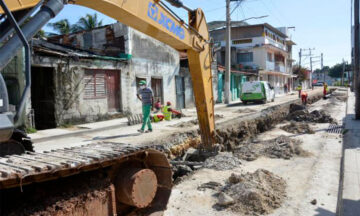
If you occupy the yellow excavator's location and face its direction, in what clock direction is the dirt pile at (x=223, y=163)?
The dirt pile is roughly at 12 o'clock from the yellow excavator.

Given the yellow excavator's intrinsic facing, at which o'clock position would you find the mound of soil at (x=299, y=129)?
The mound of soil is roughly at 12 o'clock from the yellow excavator.

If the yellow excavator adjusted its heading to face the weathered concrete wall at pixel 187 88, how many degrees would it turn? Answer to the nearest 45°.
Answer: approximately 45° to its left

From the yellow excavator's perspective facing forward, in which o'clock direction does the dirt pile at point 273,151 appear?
The dirt pile is roughly at 12 o'clock from the yellow excavator.

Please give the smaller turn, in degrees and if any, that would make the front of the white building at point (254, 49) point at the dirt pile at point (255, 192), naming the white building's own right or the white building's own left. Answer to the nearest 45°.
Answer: approximately 45° to the white building's own right

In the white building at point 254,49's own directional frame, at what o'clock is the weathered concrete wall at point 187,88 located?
The weathered concrete wall is roughly at 2 o'clock from the white building.

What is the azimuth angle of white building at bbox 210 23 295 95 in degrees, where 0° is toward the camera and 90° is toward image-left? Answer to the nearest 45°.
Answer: approximately 315°

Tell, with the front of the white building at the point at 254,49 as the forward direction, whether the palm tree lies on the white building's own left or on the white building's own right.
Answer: on the white building's own right

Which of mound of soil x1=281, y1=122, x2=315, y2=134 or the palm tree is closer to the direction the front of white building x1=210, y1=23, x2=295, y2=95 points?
the mound of soil

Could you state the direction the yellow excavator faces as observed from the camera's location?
facing away from the viewer and to the right of the viewer
